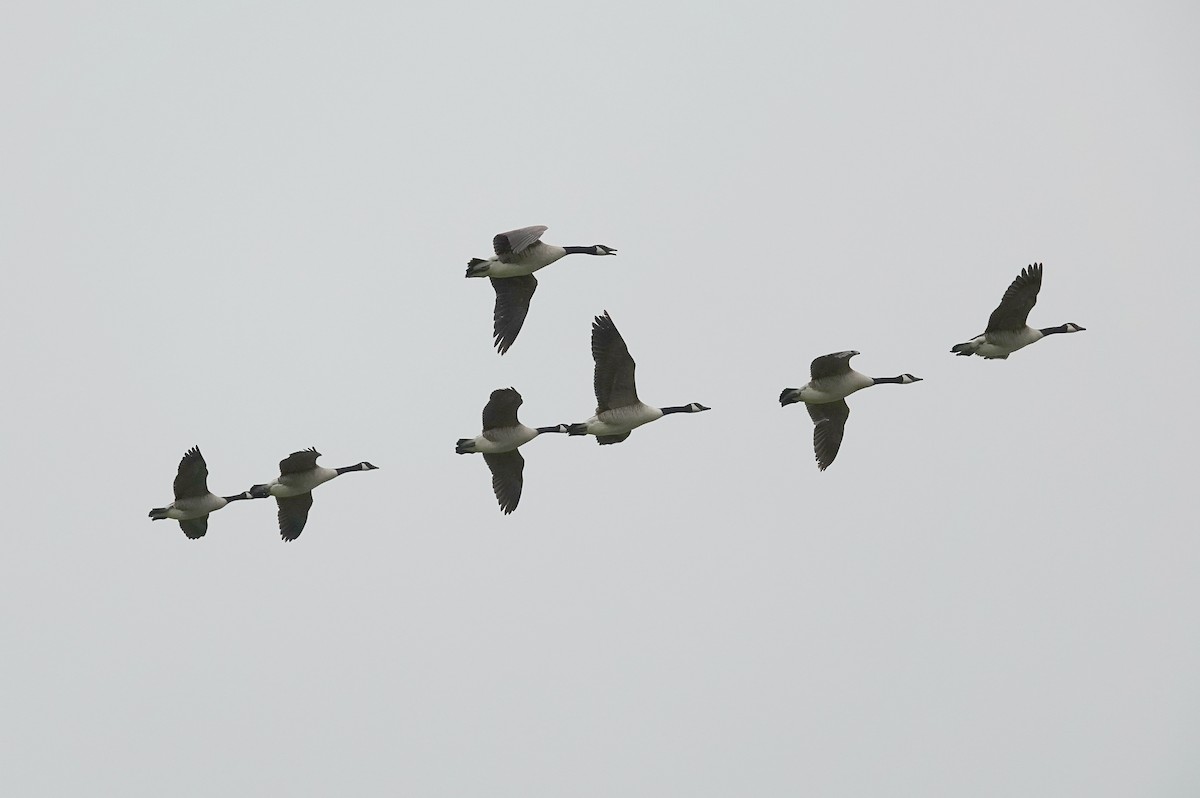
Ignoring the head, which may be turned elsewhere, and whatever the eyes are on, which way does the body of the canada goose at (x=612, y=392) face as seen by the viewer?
to the viewer's right

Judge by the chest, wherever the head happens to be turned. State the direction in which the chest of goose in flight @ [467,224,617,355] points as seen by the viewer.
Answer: to the viewer's right

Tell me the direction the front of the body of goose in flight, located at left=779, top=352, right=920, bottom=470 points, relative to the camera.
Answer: to the viewer's right

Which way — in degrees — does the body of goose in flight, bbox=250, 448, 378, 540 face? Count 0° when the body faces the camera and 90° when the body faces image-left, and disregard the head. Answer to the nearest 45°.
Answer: approximately 270°

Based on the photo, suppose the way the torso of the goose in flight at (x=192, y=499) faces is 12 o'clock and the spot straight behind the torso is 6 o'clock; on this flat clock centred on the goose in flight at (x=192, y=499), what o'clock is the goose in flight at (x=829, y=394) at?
the goose in flight at (x=829, y=394) is roughly at 1 o'clock from the goose in flight at (x=192, y=499).

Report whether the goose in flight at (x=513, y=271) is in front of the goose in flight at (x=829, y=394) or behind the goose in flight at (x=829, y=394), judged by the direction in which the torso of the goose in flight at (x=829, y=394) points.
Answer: behind

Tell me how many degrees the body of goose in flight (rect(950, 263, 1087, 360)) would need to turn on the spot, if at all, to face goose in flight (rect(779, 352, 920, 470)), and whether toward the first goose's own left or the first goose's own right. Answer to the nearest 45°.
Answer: approximately 180°

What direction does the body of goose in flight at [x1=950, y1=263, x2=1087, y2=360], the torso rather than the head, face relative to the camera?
to the viewer's right

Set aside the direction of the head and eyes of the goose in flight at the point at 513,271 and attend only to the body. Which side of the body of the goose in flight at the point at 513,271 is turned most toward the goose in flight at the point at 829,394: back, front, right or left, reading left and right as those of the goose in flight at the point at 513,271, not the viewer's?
front

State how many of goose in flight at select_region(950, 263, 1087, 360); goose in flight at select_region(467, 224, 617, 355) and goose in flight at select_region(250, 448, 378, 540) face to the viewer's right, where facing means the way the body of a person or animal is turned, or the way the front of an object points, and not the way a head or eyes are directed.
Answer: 3

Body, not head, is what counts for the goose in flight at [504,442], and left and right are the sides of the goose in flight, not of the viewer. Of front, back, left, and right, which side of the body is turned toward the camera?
right

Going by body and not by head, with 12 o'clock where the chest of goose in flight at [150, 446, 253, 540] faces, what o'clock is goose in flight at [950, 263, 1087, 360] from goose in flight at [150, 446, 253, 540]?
goose in flight at [950, 263, 1087, 360] is roughly at 1 o'clock from goose in flight at [150, 446, 253, 540].

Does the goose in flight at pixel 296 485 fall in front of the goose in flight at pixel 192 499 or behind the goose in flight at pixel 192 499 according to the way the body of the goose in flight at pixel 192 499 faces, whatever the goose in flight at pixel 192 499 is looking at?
in front

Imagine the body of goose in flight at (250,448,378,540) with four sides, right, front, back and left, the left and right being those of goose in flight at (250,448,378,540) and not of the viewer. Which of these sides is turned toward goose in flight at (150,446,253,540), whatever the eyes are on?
back
